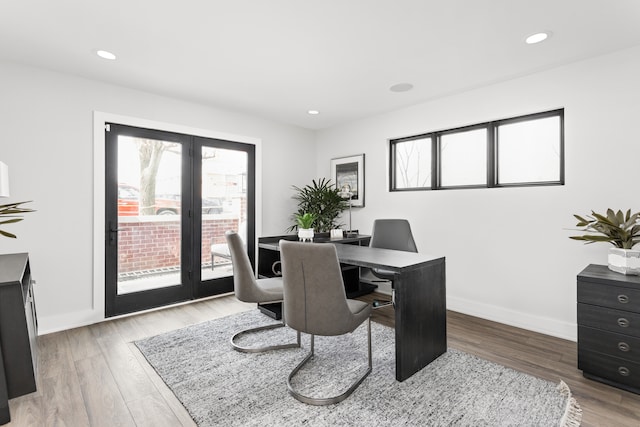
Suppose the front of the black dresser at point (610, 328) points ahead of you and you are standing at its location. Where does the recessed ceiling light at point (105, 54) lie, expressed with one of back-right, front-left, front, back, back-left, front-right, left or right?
front

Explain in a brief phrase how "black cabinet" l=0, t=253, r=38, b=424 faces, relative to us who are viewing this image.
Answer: facing to the right of the viewer

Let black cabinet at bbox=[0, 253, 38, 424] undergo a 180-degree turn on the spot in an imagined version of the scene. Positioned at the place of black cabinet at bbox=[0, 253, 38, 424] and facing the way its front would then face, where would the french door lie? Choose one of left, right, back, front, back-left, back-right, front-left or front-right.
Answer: back-right

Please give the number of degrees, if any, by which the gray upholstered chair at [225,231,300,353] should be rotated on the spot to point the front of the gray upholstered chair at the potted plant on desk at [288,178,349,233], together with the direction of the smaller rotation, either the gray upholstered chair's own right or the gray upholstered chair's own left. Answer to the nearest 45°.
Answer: approximately 45° to the gray upholstered chair's own left

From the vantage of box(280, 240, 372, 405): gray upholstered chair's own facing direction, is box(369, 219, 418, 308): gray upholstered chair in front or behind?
in front

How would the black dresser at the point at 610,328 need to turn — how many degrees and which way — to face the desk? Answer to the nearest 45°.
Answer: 0° — it already faces it

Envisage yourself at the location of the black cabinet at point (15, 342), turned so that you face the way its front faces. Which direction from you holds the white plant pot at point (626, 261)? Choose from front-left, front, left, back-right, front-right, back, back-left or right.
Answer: front-right

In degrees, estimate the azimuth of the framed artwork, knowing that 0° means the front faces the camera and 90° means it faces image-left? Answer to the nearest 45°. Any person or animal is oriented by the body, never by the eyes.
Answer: approximately 45°

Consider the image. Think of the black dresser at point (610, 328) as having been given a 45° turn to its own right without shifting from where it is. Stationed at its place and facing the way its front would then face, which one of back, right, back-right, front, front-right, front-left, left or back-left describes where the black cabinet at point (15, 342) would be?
front-left

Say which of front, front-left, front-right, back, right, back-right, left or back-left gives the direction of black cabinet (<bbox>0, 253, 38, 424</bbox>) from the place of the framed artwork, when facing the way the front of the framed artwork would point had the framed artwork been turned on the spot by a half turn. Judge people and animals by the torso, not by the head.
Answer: back

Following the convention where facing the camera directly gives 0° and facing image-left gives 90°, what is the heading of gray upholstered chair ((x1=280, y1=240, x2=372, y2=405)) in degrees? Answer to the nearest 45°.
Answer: approximately 225°

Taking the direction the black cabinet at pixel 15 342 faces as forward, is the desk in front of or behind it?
in front

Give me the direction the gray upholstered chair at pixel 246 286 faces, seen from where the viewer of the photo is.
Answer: facing to the right of the viewer

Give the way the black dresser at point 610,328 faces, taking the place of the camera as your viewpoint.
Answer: facing the viewer and to the left of the viewer
